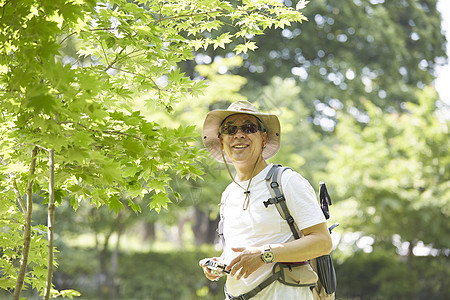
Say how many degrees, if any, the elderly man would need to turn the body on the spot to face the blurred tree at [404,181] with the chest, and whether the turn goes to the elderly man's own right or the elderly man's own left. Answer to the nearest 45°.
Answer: approximately 135° to the elderly man's own right

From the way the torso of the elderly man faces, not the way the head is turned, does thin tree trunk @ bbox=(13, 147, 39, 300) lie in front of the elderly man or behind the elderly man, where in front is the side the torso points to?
in front

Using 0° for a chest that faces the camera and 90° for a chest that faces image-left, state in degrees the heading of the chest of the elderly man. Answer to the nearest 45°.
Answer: approximately 45°

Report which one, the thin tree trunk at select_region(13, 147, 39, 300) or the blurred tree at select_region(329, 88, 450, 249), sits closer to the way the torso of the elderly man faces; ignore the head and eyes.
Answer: the thin tree trunk
